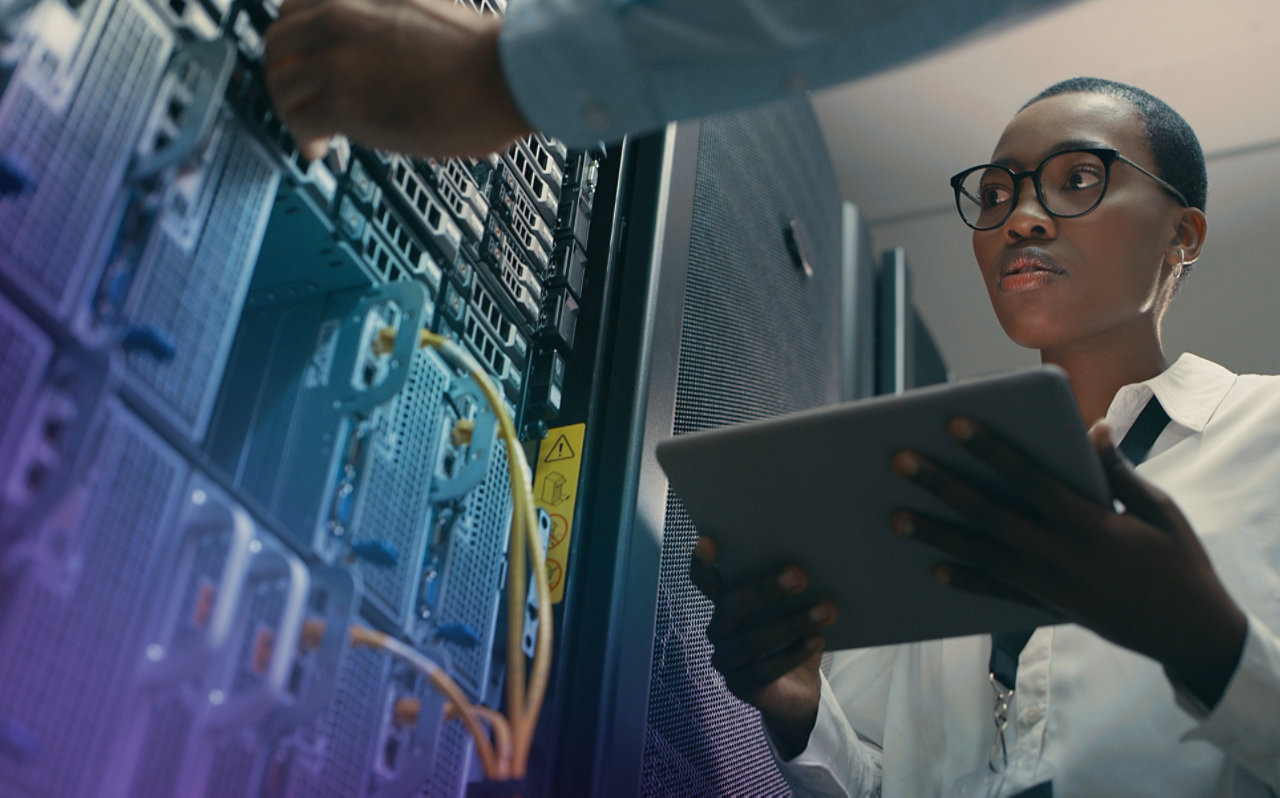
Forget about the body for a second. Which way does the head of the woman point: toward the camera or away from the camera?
toward the camera

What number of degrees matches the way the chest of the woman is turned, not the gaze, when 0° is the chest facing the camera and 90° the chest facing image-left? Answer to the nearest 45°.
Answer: approximately 45°
